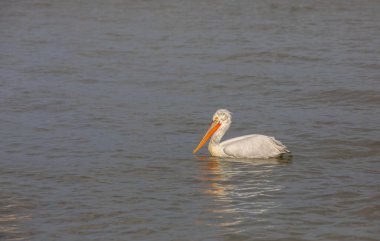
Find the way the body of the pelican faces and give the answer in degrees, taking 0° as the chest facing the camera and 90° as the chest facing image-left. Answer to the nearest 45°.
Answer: approximately 90°
